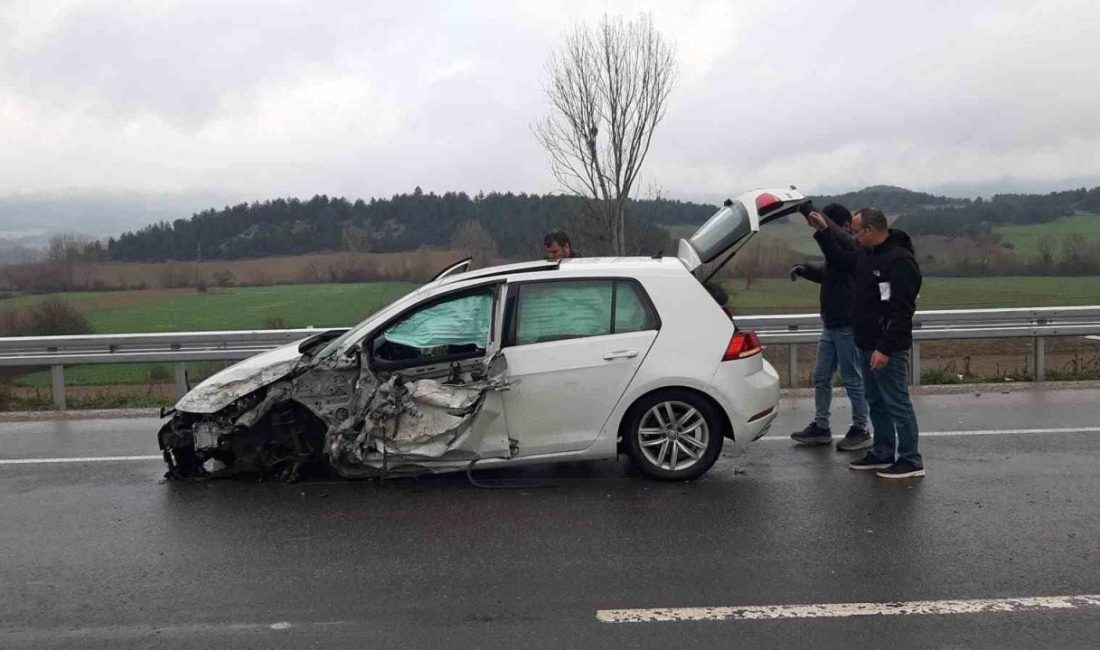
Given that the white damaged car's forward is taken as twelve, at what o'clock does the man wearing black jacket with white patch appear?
The man wearing black jacket with white patch is roughly at 6 o'clock from the white damaged car.

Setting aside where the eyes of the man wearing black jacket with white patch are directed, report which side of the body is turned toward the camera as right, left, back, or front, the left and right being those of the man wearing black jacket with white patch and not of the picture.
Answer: left

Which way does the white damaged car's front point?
to the viewer's left

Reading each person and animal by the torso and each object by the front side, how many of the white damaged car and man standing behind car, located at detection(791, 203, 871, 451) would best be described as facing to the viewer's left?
2

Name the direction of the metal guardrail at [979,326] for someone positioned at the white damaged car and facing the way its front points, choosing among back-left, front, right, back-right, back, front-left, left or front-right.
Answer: back-right

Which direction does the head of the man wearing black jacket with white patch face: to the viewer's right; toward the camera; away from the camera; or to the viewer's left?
to the viewer's left

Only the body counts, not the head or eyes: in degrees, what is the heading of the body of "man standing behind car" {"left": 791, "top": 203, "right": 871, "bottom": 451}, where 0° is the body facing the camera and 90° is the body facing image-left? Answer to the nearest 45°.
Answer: approximately 90°

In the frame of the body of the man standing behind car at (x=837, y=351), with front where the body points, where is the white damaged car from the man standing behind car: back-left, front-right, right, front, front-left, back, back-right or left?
front-left

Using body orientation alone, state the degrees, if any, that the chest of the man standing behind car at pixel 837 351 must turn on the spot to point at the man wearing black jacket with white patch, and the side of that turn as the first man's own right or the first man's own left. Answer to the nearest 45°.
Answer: approximately 90° to the first man's own left

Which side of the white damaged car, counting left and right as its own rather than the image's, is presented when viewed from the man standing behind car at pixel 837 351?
back

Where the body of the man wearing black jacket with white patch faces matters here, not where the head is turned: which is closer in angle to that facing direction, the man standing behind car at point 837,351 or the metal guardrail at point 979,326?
the man standing behind car

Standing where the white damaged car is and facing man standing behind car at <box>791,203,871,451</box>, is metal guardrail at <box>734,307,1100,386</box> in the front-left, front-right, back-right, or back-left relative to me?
front-left

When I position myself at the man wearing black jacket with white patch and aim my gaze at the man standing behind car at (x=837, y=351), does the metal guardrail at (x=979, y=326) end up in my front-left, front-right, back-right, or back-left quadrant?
front-right

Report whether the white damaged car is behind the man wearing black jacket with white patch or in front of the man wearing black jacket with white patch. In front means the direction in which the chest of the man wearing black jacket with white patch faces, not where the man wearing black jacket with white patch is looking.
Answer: in front

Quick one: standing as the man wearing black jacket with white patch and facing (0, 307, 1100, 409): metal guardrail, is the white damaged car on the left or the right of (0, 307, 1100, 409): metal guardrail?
left

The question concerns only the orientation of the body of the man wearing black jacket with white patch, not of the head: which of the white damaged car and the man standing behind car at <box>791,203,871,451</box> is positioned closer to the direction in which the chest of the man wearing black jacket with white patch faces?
the white damaged car
